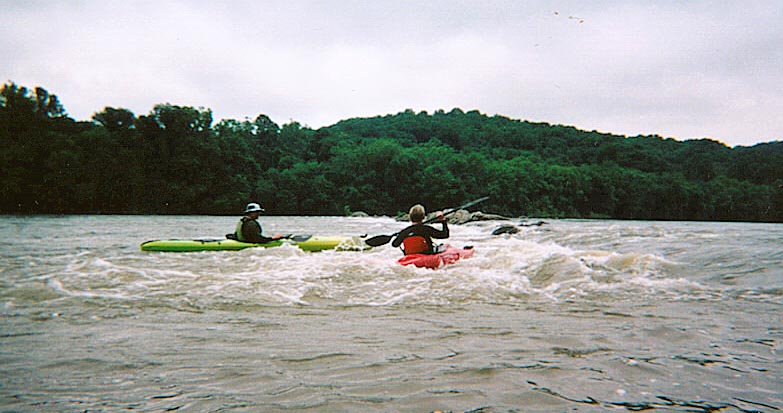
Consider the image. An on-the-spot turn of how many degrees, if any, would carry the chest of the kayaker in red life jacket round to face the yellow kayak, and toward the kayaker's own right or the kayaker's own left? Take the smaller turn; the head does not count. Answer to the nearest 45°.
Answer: approximately 90° to the kayaker's own left

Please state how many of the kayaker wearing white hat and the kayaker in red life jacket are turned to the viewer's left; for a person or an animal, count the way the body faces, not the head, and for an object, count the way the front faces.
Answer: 0

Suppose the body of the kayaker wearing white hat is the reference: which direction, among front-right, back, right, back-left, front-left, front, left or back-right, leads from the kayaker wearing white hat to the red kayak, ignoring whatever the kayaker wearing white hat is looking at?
front-right

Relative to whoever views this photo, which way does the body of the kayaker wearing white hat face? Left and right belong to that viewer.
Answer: facing to the right of the viewer

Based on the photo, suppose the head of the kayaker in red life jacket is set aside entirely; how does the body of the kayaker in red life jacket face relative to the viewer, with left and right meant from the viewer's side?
facing away from the viewer and to the right of the viewer

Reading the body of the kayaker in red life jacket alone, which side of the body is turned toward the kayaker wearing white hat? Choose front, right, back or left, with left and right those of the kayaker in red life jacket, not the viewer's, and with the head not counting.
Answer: left

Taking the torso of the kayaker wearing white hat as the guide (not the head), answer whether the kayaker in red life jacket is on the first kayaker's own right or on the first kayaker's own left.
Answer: on the first kayaker's own right
